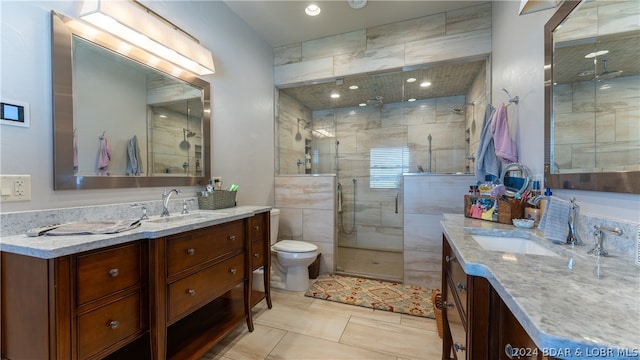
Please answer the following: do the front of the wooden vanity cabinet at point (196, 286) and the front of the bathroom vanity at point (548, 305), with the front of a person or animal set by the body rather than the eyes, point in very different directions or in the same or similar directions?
very different directions

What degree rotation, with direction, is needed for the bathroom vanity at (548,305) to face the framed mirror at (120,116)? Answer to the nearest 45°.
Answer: approximately 45° to its right

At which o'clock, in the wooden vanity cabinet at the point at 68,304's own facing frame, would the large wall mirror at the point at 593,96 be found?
The large wall mirror is roughly at 12 o'clock from the wooden vanity cabinet.

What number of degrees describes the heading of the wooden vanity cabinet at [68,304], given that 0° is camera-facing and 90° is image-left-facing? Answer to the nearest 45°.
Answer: approximately 315°

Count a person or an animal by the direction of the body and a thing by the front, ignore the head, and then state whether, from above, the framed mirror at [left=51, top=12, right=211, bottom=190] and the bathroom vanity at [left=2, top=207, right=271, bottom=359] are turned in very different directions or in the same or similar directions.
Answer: same or similar directions

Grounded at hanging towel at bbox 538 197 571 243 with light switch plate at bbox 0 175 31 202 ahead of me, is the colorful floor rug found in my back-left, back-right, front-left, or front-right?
front-right

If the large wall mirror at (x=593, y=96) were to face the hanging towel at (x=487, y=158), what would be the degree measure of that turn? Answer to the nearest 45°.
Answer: approximately 90° to its right

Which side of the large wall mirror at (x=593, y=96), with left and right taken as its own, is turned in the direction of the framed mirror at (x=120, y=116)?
front

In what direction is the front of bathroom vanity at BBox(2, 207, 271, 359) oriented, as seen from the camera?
facing the viewer and to the right of the viewer

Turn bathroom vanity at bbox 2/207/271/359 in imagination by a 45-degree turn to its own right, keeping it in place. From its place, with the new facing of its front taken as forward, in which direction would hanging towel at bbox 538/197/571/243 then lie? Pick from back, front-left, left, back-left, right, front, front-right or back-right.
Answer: front-left

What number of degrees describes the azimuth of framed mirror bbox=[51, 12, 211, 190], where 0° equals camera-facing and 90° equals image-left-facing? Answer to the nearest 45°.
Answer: approximately 315°

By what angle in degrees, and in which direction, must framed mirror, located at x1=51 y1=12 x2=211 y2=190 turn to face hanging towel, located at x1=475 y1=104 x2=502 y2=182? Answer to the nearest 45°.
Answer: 0° — it already faces it

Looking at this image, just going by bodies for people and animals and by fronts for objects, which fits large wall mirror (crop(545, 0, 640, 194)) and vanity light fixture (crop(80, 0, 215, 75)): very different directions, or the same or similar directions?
very different directions

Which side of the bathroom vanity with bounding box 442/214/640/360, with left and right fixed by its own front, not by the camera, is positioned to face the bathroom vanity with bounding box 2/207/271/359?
front

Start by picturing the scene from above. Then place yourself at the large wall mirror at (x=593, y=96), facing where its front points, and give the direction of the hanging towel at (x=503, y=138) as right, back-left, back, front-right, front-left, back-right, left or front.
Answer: right
